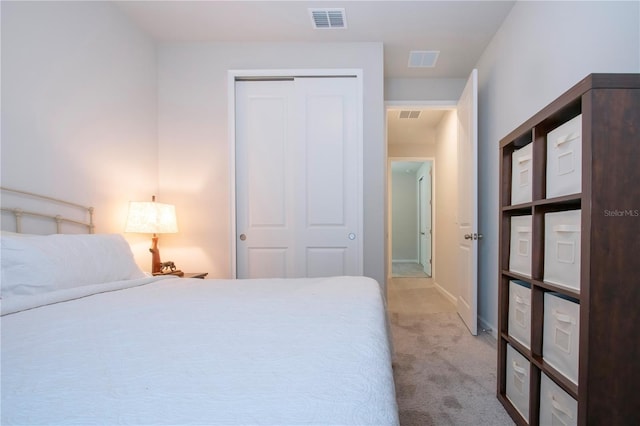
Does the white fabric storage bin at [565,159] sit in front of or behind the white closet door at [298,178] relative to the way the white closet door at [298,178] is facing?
in front

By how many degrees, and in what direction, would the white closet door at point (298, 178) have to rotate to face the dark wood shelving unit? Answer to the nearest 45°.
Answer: approximately 45° to its left

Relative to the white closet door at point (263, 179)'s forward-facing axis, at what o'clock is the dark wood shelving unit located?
The dark wood shelving unit is roughly at 11 o'clock from the white closet door.

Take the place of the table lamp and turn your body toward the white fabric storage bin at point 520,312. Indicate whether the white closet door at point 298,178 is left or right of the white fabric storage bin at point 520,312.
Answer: left

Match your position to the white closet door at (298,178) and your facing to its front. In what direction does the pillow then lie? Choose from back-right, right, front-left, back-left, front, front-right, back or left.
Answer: front-right

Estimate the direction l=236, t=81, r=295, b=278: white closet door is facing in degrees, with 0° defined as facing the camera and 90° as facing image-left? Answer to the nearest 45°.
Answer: approximately 0°

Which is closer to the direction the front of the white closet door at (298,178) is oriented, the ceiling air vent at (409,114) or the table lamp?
the table lamp

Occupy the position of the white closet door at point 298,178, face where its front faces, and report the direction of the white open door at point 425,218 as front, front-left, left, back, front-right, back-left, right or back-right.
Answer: back-left

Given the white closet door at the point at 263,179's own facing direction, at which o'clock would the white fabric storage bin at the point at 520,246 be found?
The white fabric storage bin is roughly at 11 o'clock from the white closet door.

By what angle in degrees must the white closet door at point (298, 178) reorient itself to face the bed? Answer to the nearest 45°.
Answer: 0° — it already faces it

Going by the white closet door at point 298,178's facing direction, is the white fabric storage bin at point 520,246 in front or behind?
in front

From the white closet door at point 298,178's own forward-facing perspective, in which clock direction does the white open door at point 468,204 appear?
The white open door is roughly at 9 o'clock from the white closet door.

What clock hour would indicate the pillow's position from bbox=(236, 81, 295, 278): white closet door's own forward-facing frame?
The pillow is roughly at 1 o'clock from the white closet door.

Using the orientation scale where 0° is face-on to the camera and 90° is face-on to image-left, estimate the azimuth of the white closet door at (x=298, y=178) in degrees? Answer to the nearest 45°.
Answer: approximately 0°

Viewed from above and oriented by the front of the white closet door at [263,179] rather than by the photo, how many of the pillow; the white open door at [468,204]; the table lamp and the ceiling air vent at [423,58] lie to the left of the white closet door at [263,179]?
2

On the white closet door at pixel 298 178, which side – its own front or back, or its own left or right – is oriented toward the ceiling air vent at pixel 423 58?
left
